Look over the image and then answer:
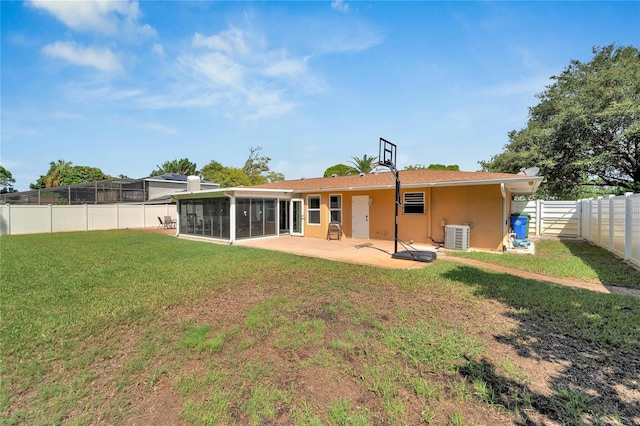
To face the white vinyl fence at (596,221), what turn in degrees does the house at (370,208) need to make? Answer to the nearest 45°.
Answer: approximately 45° to its right

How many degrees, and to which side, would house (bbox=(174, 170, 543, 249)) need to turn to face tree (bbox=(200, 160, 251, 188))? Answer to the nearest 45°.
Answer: approximately 90° to its left

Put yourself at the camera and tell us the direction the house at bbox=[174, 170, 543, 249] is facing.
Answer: facing away from the viewer and to the right of the viewer

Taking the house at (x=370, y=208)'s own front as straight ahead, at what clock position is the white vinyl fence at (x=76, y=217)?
The white vinyl fence is roughly at 8 o'clock from the house.

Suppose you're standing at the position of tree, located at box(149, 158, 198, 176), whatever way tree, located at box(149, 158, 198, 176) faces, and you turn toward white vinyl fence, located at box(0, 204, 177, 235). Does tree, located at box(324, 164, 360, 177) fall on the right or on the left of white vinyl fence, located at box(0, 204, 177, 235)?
left

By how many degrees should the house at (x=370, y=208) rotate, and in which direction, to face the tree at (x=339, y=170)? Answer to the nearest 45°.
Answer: approximately 45° to its left

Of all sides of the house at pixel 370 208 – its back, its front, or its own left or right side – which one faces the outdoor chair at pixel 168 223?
left
